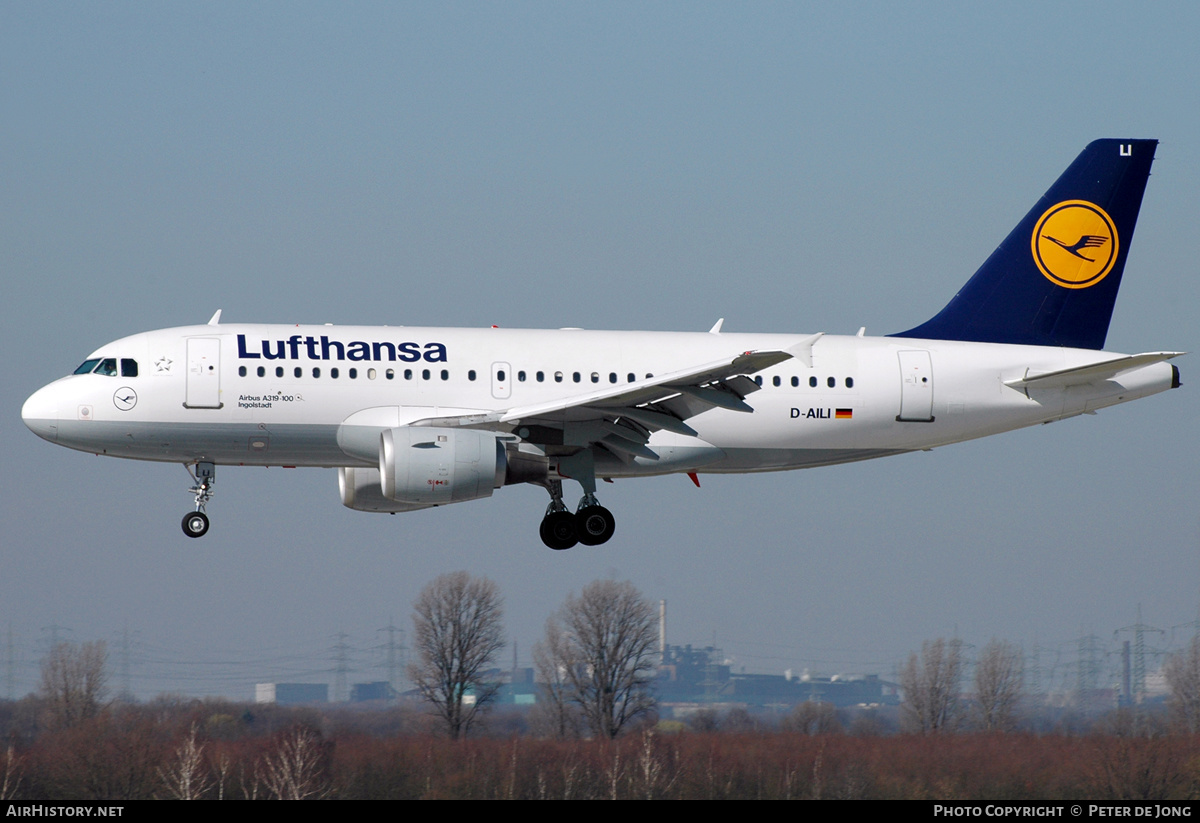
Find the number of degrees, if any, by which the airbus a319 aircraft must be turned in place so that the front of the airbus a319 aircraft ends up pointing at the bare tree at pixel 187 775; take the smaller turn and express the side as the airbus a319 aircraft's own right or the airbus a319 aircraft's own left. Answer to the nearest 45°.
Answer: approximately 45° to the airbus a319 aircraft's own right

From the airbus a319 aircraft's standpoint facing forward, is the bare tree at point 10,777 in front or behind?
in front

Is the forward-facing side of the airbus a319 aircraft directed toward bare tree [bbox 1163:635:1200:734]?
no

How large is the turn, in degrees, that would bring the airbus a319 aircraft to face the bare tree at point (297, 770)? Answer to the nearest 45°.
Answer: approximately 45° to its right

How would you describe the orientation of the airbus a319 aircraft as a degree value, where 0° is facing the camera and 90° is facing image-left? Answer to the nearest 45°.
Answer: approximately 90°
